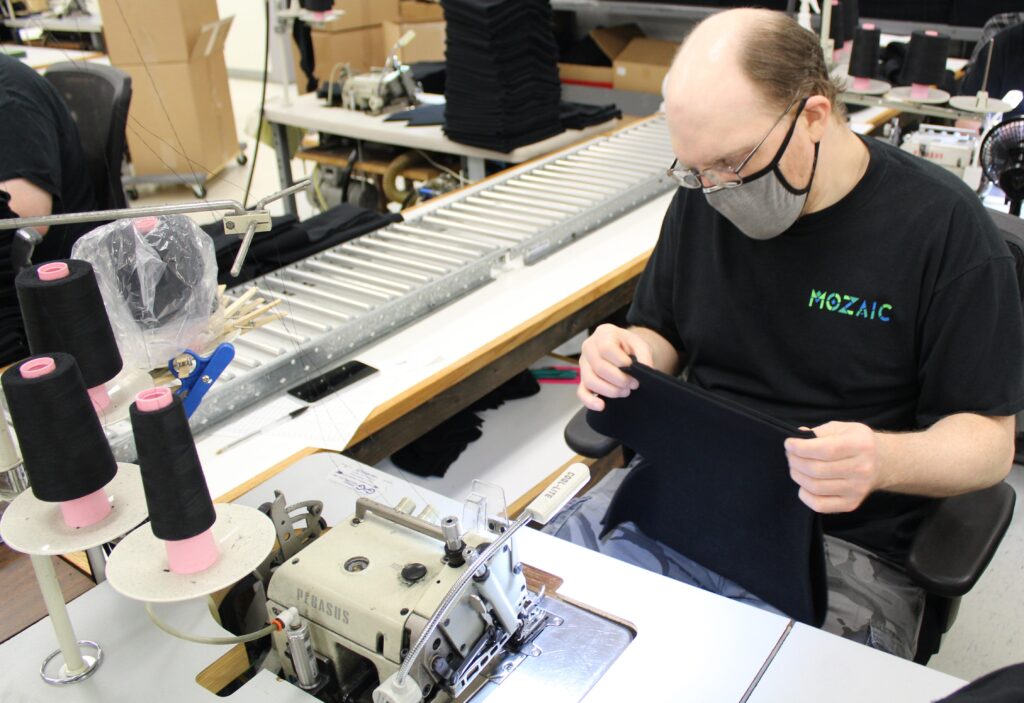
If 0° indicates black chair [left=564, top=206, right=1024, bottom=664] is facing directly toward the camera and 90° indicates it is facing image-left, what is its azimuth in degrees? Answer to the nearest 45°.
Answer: approximately 45°

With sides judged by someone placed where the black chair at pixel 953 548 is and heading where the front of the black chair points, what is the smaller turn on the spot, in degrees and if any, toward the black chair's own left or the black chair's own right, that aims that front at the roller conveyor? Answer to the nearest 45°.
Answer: approximately 90° to the black chair's own right

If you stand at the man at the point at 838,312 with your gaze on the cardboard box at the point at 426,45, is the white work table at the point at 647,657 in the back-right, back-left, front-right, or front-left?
back-left

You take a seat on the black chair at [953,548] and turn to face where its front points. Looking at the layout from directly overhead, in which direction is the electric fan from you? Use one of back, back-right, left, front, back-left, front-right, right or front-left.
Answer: back-right

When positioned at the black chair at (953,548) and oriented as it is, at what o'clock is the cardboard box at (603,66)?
The cardboard box is roughly at 4 o'clock from the black chair.

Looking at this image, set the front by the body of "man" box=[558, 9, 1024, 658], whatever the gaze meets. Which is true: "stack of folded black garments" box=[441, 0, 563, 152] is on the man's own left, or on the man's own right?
on the man's own right

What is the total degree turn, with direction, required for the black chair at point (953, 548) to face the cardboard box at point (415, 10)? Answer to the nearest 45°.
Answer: approximately 90° to its right

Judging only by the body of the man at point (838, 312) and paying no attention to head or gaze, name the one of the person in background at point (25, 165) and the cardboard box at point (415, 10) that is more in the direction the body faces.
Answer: the person in background

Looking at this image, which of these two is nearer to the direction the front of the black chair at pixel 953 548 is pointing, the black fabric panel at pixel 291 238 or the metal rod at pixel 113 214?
the metal rod

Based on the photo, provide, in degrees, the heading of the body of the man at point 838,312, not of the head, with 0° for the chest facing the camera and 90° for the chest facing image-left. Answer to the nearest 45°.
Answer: approximately 45°

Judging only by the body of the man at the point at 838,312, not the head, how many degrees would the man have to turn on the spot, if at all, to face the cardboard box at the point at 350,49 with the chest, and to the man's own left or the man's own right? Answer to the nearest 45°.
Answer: approximately 90° to the man's own right
